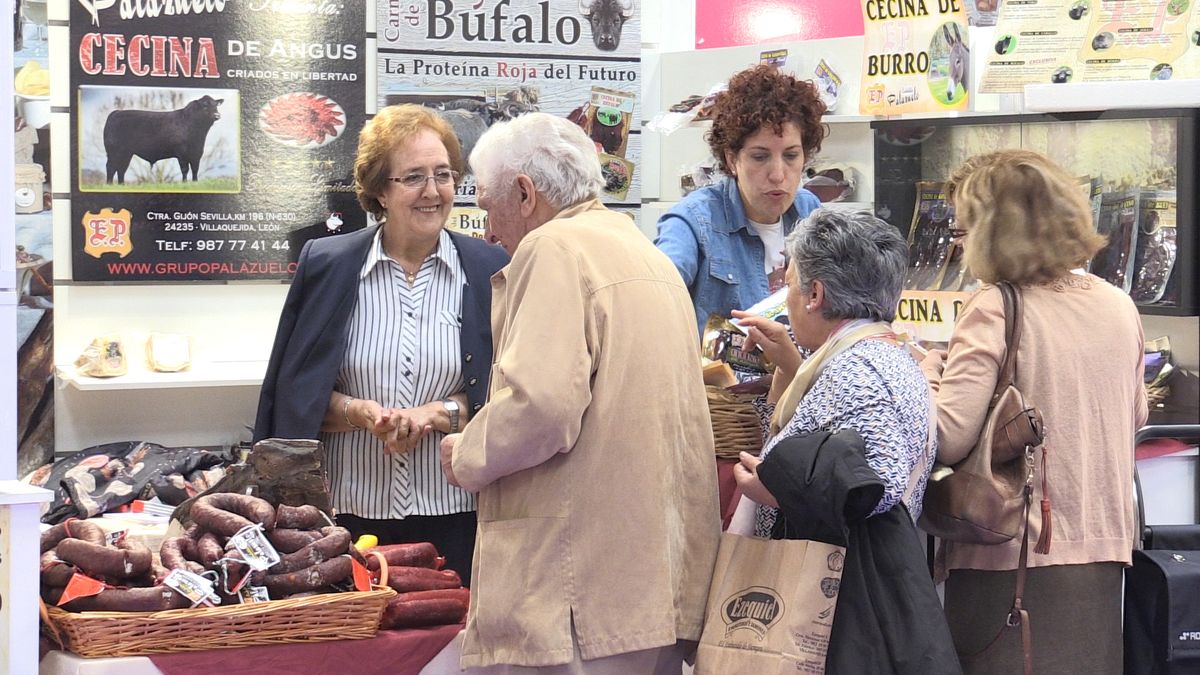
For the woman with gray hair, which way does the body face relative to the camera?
to the viewer's left

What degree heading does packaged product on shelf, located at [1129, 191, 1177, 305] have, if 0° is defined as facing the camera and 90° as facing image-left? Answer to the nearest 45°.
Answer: approximately 0°

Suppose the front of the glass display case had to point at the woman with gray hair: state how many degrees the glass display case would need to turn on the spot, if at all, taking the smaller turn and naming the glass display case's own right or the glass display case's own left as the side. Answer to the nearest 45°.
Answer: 0° — it already faces them

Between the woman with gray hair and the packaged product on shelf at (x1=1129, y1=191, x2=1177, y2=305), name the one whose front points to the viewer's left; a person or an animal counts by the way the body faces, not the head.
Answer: the woman with gray hair

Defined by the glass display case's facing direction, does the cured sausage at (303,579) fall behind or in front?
in front

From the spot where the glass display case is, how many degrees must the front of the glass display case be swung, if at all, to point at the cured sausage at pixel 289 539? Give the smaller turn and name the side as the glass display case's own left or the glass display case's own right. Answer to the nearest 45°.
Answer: approximately 45° to the glass display case's own right

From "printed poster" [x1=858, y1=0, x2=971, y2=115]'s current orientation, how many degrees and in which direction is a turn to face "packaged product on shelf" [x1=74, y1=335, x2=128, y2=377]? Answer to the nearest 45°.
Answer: approximately 90° to its right

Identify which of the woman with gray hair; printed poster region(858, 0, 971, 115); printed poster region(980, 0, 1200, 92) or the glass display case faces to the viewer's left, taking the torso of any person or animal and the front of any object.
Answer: the woman with gray hair

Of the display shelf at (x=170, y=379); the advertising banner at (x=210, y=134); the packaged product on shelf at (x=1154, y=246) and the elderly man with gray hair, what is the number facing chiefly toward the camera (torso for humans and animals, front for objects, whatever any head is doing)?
3

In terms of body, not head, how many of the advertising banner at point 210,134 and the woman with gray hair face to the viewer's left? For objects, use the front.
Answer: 1

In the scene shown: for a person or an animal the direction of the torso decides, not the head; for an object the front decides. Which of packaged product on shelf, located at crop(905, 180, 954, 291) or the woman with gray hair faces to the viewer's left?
the woman with gray hair
